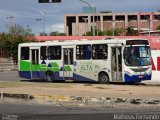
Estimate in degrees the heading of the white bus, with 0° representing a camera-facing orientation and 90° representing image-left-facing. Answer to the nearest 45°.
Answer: approximately 315°
